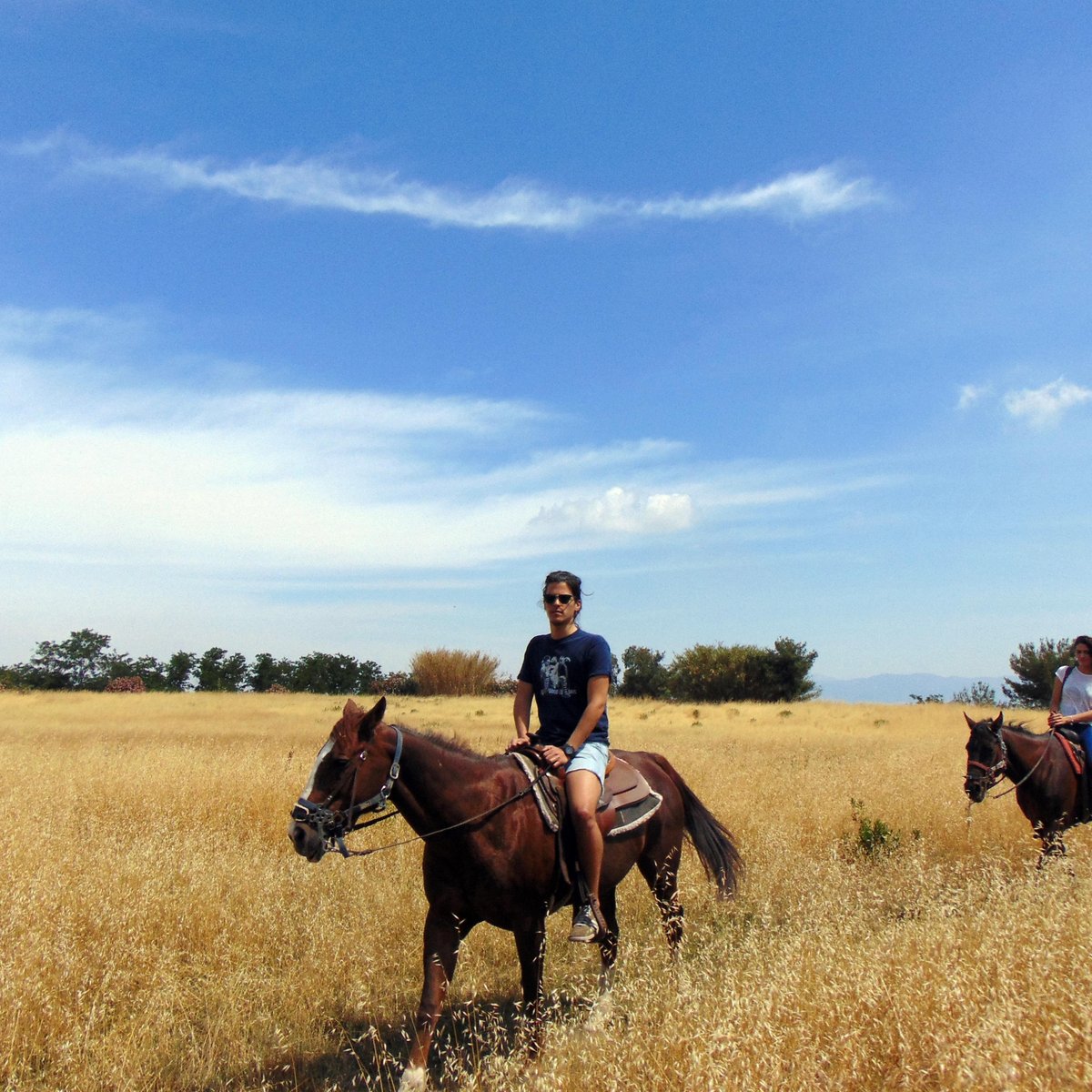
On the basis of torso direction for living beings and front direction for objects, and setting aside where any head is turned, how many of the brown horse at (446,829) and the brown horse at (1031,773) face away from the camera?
0

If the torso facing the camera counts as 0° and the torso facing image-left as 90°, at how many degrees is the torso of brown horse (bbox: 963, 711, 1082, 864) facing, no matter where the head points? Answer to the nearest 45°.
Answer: approximately 45°

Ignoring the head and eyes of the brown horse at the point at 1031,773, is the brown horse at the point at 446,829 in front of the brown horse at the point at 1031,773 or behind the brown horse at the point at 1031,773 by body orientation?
in front

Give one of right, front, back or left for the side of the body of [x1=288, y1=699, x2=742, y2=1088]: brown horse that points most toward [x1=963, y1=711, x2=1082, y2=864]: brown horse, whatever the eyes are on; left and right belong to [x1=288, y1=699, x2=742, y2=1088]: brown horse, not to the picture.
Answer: back

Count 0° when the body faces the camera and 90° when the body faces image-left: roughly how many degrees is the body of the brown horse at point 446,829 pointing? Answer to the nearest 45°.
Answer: approximately 45°
